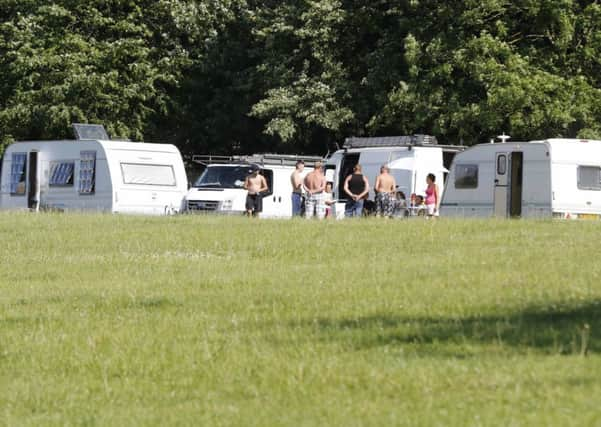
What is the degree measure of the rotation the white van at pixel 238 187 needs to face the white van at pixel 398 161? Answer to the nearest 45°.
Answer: approximately 135° to its left

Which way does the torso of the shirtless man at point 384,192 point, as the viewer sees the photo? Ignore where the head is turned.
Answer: away from the camera

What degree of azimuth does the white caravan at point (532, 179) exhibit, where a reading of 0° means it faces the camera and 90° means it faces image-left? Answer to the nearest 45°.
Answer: approximately 135°

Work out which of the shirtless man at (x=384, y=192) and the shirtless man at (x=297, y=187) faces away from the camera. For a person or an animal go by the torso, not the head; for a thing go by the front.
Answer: the shirtless man at (x=384, y=192)

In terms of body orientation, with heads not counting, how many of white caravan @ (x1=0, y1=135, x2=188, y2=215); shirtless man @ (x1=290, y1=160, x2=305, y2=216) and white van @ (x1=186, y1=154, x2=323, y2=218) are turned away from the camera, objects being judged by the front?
0
